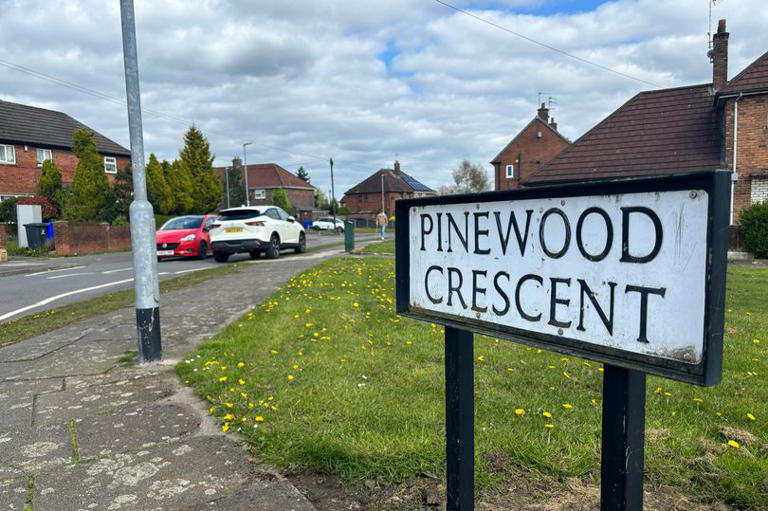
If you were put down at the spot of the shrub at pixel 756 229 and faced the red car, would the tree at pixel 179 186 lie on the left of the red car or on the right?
right

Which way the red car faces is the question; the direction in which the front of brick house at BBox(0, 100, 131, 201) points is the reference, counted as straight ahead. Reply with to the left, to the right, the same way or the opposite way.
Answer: to the right

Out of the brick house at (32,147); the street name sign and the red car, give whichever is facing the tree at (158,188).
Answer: the brick house

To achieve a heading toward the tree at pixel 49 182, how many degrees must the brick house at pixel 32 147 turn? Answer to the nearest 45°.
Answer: approximately 45° to its right

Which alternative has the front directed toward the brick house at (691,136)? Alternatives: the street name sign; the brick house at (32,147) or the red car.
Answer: the brick house at (32,147)

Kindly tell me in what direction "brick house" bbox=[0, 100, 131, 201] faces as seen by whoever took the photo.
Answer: facing the viewer and to the right of the viewer

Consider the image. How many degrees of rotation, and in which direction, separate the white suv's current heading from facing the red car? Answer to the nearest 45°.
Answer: approximately 90° to its left

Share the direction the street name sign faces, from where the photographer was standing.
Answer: facing the viewer and to the left of the viewer

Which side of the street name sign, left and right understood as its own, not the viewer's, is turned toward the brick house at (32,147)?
right

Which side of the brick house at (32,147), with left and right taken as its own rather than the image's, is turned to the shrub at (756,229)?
front

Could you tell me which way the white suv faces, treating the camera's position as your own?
facing away from the viewer and to the right of the viewer

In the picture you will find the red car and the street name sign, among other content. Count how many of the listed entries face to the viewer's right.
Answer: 0

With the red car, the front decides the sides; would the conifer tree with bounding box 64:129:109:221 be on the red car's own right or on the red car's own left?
on the red car's own right

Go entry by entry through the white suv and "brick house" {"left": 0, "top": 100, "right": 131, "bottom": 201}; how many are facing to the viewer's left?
0

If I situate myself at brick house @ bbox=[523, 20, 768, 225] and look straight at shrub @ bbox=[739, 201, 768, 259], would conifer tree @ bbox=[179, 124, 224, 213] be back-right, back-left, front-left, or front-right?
back-right
